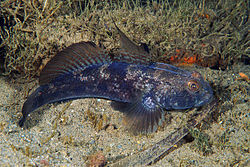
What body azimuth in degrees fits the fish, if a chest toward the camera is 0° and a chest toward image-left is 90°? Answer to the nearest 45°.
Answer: approximately 270°
